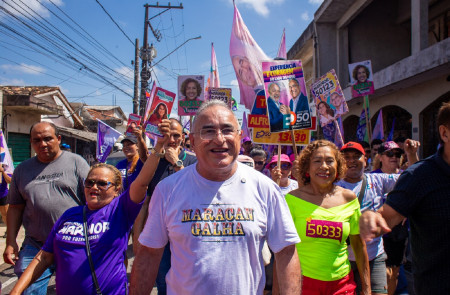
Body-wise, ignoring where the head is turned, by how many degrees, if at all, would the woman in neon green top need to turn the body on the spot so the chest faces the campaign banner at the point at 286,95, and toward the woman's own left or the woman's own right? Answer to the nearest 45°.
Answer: approximately 180°

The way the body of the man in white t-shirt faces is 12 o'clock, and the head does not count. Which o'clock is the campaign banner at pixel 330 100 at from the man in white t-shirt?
The campaign banner is roughly at 7 o'clock from the man in white t-shirt.

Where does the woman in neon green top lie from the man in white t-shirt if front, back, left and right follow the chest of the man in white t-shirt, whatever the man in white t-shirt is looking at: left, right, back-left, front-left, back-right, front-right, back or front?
back-left

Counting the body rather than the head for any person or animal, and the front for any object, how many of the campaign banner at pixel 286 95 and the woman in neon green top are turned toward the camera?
2

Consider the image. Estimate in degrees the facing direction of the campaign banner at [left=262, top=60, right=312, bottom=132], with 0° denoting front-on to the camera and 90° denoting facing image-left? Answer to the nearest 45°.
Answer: approximately 0°
